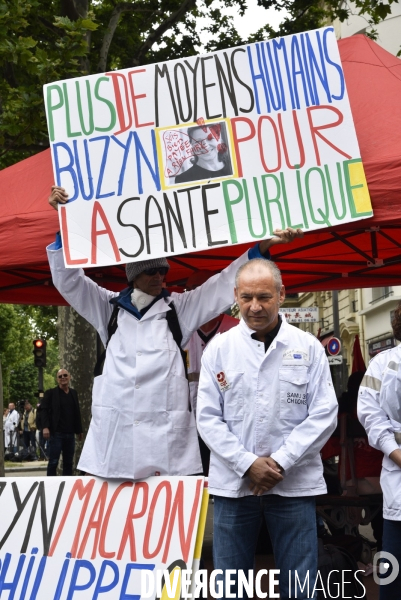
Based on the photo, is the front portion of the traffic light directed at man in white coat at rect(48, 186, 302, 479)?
yes

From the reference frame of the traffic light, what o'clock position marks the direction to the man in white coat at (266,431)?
The man in white coat is roughly at 12 o'clock from the traffic light.

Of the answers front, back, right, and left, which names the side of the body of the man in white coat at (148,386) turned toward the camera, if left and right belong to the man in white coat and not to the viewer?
front

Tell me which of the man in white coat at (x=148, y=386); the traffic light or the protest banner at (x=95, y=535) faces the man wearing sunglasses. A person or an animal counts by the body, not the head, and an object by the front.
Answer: the traffic light

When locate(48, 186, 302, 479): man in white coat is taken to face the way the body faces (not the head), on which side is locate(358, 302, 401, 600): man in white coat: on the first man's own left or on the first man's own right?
on the first man's own left

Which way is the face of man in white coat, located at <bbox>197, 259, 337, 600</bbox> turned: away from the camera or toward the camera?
toward the camera

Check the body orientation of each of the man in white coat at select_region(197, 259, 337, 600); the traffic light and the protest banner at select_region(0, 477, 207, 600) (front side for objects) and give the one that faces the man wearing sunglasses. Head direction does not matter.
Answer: the traffic light

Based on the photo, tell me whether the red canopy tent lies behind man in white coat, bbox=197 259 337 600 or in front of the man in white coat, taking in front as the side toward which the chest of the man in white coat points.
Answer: behind

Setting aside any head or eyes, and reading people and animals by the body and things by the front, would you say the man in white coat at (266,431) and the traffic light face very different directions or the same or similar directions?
same or similar directions

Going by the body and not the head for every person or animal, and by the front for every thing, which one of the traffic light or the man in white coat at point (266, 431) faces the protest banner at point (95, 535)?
the traffic light

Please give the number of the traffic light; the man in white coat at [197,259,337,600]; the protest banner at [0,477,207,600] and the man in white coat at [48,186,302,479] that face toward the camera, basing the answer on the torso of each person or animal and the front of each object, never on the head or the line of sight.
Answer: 4

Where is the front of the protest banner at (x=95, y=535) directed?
toward the camera

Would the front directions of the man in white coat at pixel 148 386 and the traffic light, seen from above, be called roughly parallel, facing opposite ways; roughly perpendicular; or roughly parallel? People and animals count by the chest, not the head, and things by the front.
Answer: roughly parallel

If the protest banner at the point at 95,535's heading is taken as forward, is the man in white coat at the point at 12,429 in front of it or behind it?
behind

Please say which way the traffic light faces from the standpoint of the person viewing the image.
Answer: facing the viewer

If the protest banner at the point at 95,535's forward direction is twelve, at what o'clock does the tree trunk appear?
The tree trunk is roughly at 6 o'clock from the protest banner.
